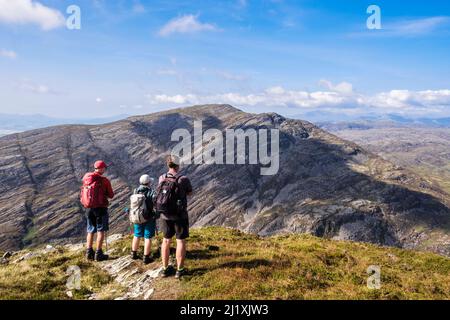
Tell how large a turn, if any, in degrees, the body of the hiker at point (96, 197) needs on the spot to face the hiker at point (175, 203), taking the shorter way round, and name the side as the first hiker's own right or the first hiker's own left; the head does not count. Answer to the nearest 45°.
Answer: approximately 90° to the first hiker's own right

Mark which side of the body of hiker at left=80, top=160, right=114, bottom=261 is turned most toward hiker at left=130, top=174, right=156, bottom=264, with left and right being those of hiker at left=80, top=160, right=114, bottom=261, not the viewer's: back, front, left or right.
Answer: right

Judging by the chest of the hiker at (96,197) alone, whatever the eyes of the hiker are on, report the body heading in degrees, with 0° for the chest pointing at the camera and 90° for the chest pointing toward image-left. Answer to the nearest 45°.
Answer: approximately 225°
